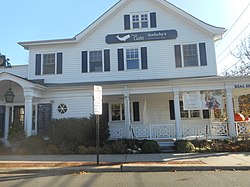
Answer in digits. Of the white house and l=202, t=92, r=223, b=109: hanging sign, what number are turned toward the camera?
2

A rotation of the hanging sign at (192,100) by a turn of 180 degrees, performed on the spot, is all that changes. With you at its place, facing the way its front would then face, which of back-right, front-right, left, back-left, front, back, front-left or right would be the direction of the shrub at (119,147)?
back-left

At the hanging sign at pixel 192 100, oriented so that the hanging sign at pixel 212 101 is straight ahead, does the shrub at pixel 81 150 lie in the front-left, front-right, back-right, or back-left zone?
back-right

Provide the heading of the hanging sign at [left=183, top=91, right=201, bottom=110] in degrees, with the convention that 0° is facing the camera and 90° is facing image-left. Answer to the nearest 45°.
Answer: approximately 0°

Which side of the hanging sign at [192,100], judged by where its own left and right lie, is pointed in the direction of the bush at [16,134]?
right

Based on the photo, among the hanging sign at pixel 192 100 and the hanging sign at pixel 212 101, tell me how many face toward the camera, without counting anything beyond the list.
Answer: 2
